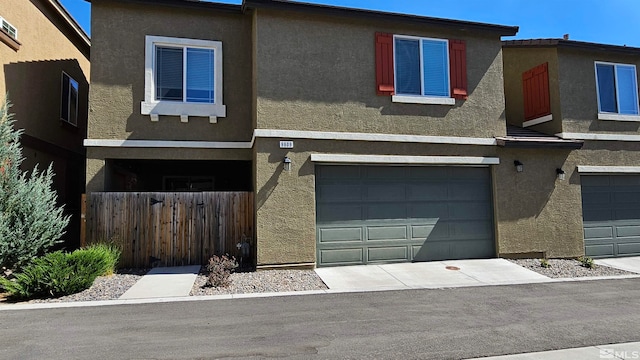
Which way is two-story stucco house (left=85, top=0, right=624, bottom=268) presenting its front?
toward the camera

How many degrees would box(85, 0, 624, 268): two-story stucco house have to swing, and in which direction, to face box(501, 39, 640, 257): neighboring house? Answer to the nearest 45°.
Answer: approximately 90° to its left

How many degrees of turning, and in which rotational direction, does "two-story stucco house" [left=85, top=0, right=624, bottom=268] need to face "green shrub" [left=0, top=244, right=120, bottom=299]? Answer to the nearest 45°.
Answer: approximately 45° to its right

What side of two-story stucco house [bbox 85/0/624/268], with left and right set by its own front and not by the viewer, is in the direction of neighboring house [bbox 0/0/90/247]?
right

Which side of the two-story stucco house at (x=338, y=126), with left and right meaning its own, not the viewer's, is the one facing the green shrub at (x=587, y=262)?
left

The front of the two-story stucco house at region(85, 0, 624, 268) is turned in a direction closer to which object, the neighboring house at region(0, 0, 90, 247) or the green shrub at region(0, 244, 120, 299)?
the green shrub

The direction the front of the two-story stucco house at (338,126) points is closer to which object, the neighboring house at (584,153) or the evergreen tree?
the evergreen tree

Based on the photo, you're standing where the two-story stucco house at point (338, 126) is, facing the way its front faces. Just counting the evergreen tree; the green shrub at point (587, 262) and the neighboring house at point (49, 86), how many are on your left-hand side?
1

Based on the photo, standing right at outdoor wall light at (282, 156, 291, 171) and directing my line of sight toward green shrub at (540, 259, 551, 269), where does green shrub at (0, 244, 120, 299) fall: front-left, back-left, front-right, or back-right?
back-right
